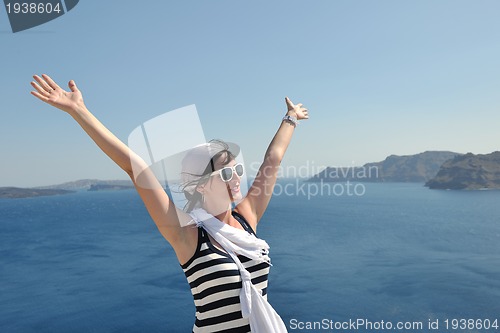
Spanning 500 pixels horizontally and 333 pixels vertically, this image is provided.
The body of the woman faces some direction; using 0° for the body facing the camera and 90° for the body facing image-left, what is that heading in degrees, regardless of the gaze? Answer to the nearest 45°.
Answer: approximately 315°
